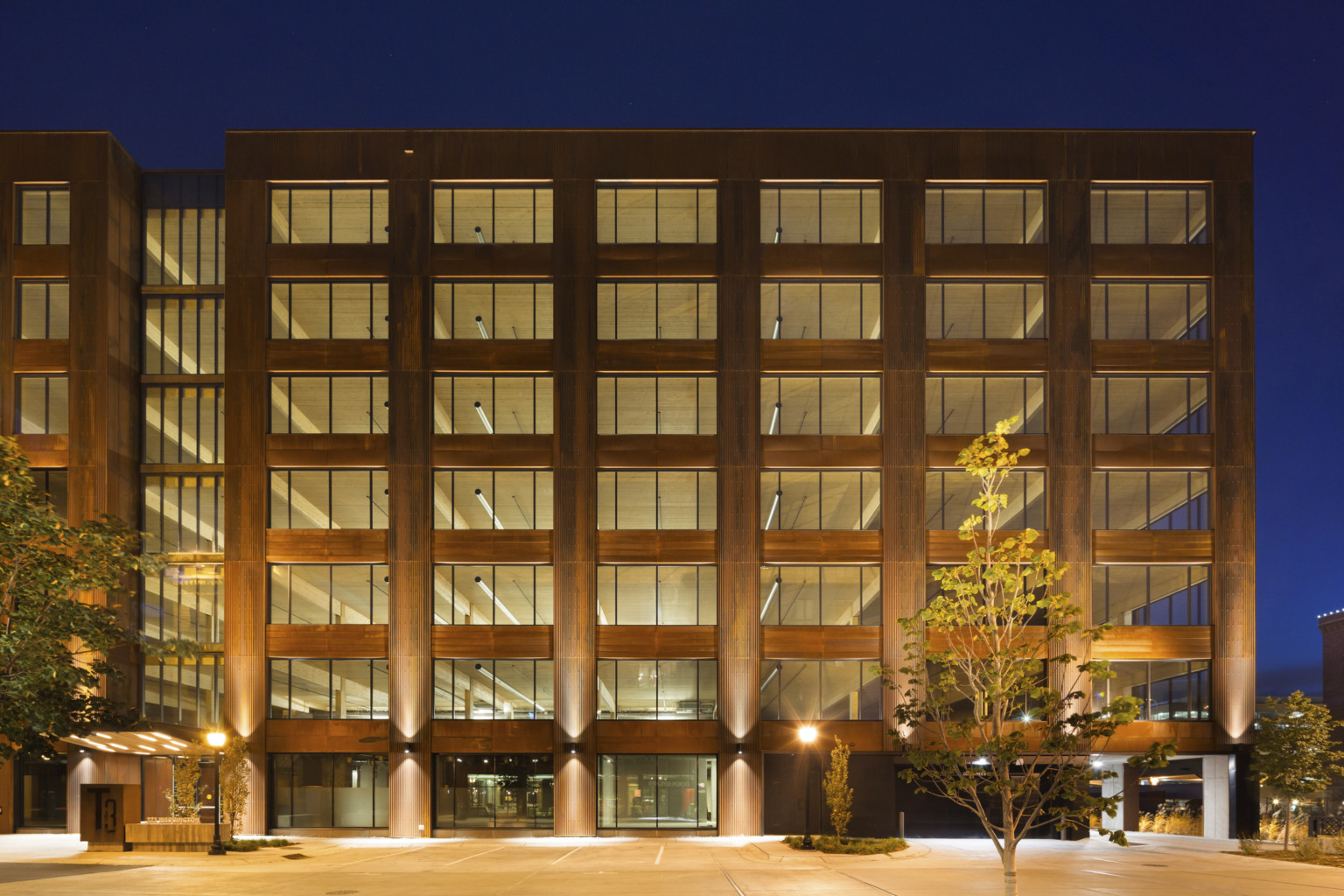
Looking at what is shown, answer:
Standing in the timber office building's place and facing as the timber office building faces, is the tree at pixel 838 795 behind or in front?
in front

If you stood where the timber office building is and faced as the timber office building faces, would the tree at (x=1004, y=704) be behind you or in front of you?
in front

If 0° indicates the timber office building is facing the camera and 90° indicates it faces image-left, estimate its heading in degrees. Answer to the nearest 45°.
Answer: approximately 0°
